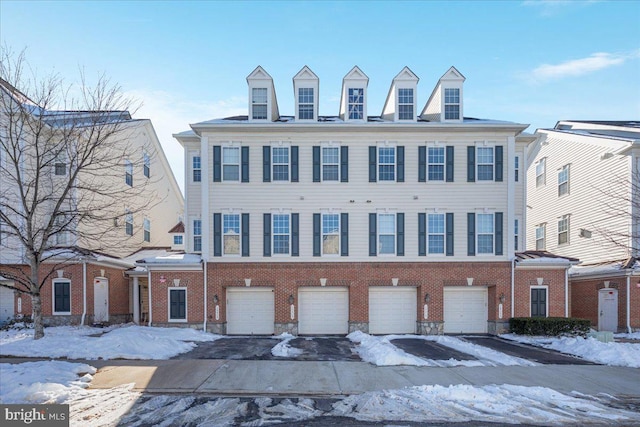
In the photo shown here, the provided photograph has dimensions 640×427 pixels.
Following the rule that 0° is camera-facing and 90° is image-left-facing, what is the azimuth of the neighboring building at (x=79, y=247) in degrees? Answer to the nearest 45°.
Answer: approximately 45°

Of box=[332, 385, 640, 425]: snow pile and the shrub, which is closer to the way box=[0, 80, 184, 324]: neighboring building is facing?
the snow pile

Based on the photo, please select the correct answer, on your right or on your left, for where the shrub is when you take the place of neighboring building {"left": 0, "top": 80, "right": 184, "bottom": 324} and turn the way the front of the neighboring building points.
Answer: on your left

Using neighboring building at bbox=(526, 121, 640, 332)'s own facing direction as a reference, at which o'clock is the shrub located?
The shrub is roughly at 2 o'clock from the neighboring building.

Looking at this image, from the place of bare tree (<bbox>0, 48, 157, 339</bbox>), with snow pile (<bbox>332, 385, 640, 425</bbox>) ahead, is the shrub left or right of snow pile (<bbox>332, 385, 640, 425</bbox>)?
left

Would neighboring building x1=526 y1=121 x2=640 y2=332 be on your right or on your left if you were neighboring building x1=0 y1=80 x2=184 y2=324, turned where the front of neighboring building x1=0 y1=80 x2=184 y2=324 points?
on your left

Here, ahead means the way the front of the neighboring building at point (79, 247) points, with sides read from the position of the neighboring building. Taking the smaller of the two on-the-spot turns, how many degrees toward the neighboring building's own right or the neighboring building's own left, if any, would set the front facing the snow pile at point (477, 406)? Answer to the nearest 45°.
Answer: approximately 45° to the neighboring building's own left

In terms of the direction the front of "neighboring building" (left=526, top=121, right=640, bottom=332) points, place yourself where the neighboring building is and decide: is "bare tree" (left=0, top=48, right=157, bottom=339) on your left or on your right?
on your right

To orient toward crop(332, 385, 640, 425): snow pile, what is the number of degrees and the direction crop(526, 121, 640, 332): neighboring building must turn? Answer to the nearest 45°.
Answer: approximately 45° to its right

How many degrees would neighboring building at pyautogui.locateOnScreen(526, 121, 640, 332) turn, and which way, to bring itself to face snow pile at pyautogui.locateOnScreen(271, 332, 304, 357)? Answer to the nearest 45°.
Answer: approximately 90° to its right
